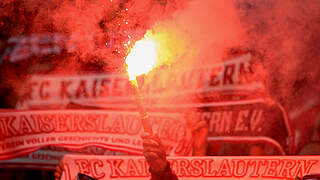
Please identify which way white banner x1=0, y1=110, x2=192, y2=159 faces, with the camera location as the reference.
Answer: facing the viewer
